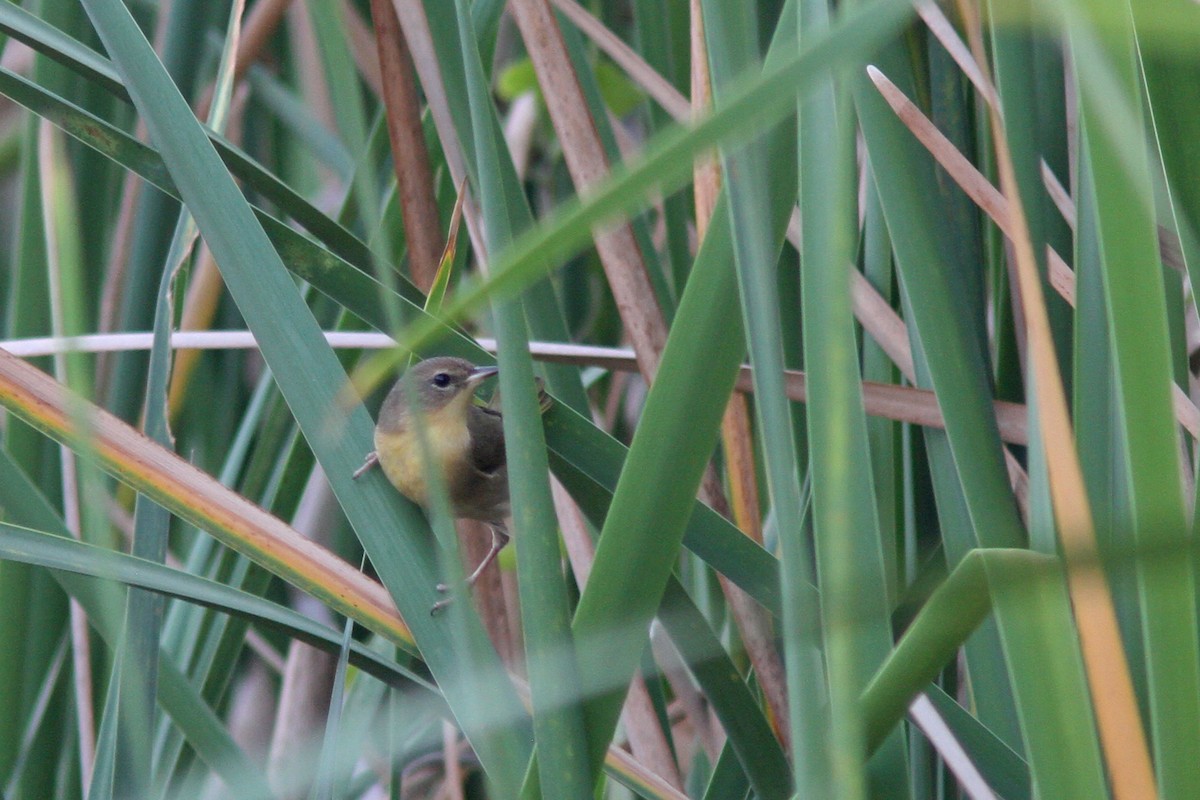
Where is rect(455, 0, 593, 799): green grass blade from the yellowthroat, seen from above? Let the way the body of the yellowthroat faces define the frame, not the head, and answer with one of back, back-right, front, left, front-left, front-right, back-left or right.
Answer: front-left

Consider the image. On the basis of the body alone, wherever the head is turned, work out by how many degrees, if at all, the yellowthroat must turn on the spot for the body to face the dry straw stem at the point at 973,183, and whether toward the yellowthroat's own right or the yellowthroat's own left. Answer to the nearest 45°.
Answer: approximately 90° to the yellowthroat's own left

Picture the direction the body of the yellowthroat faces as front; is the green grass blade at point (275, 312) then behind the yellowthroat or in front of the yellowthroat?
in front

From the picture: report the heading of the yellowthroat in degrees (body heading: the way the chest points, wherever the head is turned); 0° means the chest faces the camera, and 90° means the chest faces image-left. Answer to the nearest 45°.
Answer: approximately 45°
